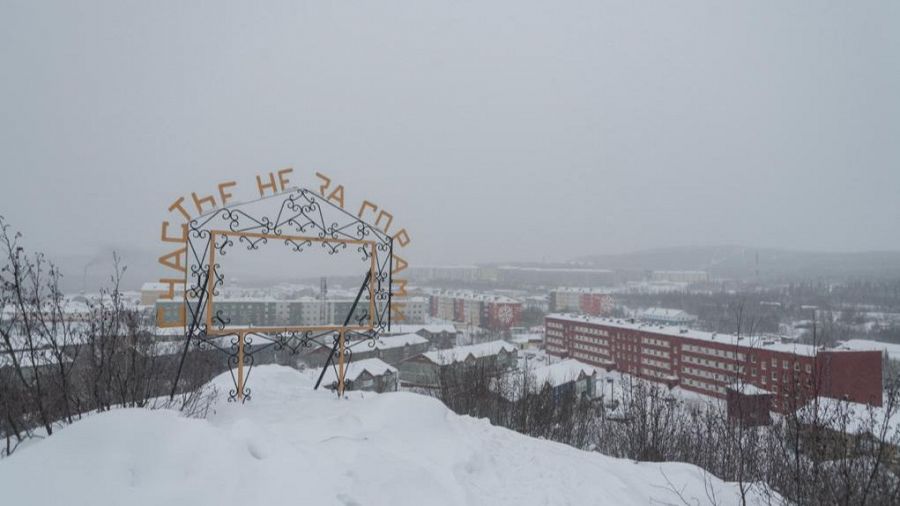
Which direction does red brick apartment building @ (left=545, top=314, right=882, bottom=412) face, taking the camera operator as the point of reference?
facing the viewer and to the left of the viewer

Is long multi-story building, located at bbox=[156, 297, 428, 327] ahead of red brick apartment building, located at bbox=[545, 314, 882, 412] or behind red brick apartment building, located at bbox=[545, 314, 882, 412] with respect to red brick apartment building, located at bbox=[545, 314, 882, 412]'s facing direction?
ahead
